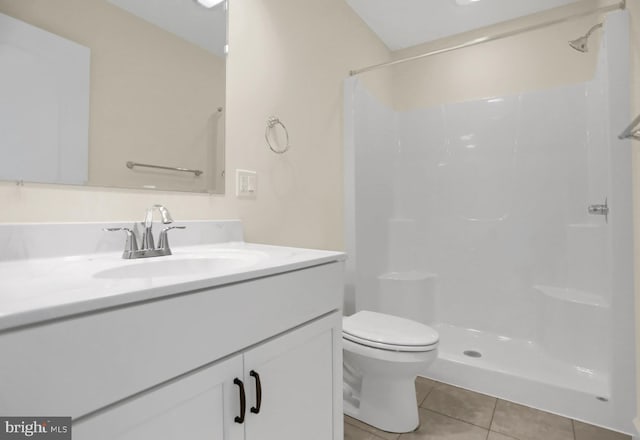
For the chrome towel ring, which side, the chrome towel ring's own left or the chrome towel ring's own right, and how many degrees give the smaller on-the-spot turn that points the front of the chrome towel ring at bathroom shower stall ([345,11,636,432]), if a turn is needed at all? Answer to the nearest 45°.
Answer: approximately 45° to the chrome towel ring's own left

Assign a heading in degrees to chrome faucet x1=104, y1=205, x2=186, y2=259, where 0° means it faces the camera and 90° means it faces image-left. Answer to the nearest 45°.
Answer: approximately 315°

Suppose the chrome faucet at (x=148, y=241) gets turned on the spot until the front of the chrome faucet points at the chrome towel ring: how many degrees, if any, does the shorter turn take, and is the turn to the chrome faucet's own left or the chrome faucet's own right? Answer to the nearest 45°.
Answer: approximately 90° to the chrome faucet's own left

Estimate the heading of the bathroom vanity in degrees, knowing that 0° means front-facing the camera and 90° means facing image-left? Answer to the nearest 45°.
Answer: approximately 315°

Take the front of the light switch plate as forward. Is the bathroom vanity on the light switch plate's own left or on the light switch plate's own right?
on the light switch plate's own right

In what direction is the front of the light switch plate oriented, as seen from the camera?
facing the viewer and to the right of the viewer

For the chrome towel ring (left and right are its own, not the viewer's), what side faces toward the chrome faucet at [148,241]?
right

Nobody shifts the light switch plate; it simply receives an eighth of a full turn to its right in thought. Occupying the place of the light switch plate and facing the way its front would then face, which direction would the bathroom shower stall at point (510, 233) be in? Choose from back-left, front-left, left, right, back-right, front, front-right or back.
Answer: left

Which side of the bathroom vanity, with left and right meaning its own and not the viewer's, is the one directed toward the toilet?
left

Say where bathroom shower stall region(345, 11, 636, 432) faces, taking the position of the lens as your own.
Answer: facing the viewer and to the left of the viewer
